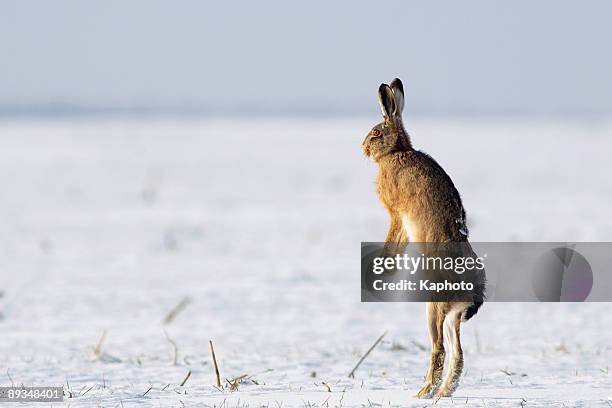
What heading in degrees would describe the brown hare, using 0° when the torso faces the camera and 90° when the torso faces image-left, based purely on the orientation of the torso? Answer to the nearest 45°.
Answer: approximately 90°
